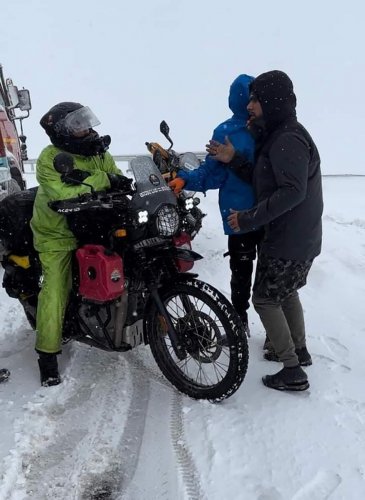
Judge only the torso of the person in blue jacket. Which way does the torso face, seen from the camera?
to the viewer's left

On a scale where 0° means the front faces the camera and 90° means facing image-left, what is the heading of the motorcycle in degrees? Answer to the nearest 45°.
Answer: approximately 315°

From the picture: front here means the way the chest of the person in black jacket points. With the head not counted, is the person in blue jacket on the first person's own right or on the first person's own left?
on the first person's own right

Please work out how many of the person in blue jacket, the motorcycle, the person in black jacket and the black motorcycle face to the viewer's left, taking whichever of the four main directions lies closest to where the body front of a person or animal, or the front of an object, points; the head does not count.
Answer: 2

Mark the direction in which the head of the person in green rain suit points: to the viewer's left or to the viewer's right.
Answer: to the viewer's right

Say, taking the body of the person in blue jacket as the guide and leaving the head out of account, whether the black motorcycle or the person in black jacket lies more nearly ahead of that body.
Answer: the black motorcycle

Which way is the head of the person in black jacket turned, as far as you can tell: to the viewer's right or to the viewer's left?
to the viewer's left

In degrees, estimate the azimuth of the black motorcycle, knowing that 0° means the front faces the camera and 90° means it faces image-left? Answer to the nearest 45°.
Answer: approximately 315°

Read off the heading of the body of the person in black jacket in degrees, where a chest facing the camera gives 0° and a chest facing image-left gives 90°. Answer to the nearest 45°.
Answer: approximately 90°

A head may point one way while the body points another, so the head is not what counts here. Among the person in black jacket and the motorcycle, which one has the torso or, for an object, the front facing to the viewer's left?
the person in black jacket

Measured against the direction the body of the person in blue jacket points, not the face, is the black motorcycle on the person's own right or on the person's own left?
on the person's own left

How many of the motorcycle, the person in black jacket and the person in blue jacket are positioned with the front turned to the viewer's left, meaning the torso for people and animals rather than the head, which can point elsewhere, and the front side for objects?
2
